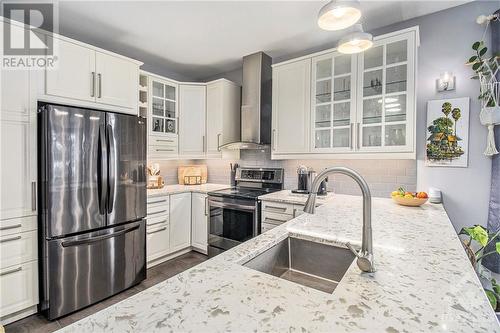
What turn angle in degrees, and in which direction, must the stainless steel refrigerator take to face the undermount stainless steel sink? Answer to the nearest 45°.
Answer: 0° — it already faces it

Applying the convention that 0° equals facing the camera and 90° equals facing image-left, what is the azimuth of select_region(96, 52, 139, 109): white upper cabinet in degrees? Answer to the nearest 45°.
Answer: approximately 315°

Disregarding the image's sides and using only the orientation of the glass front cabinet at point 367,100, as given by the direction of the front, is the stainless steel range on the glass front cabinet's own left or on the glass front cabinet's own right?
on the glass front cabinet's own right

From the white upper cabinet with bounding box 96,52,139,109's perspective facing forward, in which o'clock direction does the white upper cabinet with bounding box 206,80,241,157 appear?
the white upper cabinet with bounding box 206,80,241,157 is roughly at 10 o'clock from the white upper cabinet with bounding box 96,52,139,109.
